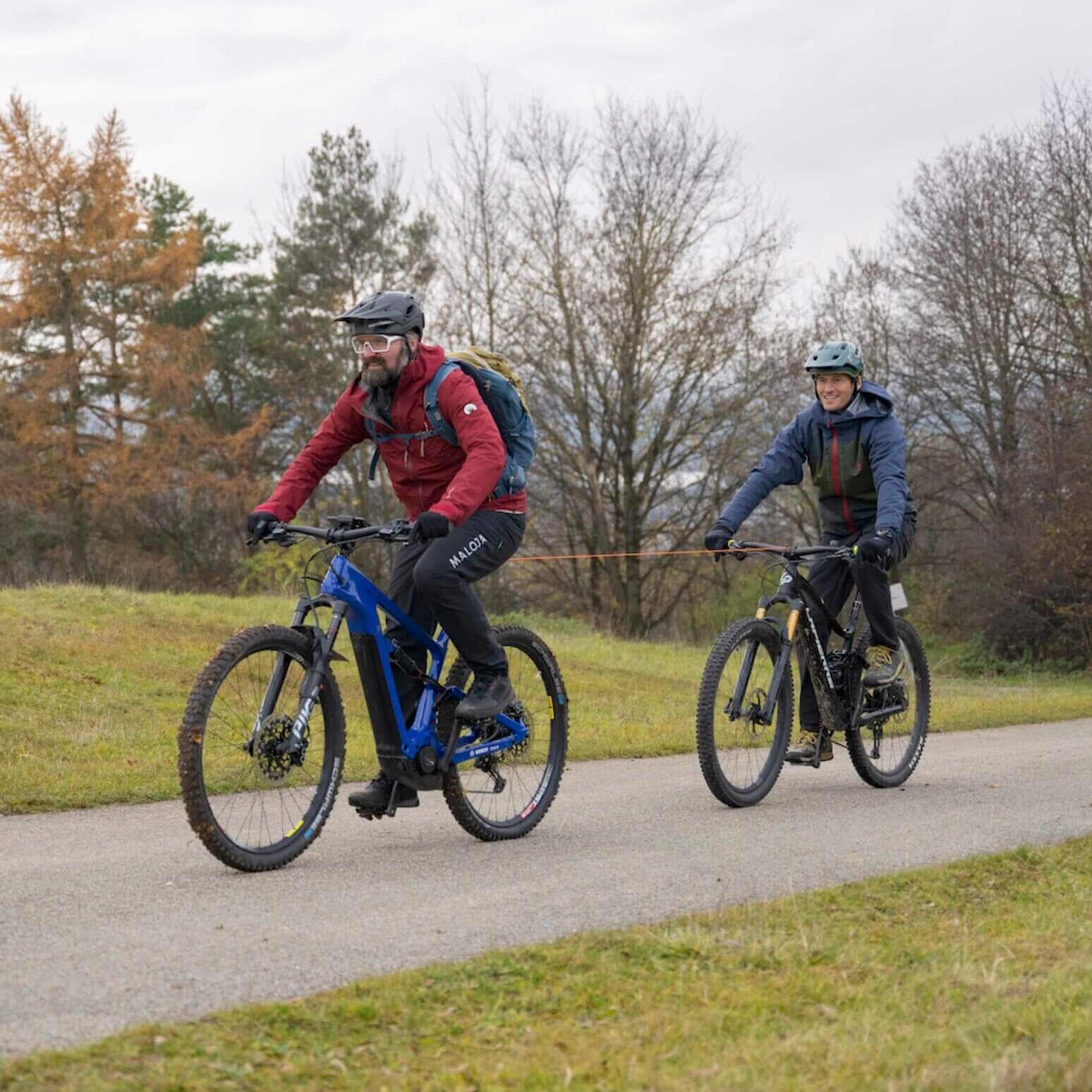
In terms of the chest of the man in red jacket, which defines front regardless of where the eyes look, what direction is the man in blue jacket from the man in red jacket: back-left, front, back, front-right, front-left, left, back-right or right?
back

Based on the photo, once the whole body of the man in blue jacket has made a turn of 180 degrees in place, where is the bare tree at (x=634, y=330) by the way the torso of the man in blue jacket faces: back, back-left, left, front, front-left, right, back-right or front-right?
front-left

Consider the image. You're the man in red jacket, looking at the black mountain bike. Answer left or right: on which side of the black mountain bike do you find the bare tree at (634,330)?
left

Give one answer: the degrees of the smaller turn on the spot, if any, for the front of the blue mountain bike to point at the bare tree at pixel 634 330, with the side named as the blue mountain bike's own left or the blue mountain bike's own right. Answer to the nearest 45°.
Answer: approximately 135° to the blue mountain bike's own right

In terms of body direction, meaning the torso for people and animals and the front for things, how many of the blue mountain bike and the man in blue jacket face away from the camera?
0

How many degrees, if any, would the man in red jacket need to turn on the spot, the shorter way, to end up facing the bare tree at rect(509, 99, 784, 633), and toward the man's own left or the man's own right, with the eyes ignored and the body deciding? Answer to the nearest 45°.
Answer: approximately 135° to the man's own right

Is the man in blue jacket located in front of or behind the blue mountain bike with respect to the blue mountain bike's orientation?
behind

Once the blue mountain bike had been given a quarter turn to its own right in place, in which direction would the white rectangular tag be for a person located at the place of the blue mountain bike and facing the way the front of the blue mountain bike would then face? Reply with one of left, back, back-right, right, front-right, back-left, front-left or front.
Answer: right

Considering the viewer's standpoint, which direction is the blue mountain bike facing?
facing the viewer and to the left of the viewer

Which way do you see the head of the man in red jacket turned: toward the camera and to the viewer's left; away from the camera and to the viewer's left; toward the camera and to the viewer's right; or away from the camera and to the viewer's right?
toward the camera and to the viewer's left

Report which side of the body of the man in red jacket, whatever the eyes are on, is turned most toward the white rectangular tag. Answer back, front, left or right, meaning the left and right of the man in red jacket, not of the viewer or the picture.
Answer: back

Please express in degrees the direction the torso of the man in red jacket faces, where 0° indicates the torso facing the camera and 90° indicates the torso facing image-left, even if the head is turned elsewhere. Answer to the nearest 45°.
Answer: approximately 45°

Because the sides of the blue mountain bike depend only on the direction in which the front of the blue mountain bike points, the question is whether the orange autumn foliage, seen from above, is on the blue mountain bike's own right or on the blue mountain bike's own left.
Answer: on the blue mountain bike's own right

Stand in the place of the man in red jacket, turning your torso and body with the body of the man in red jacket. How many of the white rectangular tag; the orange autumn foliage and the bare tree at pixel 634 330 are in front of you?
0

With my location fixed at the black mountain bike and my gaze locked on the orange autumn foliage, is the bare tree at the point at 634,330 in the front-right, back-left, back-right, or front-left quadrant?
front-right

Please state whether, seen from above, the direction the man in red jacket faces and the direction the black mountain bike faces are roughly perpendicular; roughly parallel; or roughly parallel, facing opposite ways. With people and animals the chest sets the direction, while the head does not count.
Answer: roughly parallel

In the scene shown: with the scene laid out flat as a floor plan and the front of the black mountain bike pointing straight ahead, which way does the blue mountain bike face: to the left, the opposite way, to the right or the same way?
the same way
